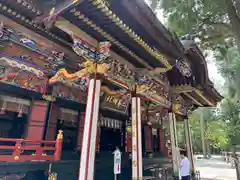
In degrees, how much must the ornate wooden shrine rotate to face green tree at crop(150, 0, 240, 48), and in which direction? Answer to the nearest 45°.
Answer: approximately 90° to its left

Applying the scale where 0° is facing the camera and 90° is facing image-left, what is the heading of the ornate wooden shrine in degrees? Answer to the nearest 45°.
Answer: approximately 315°
